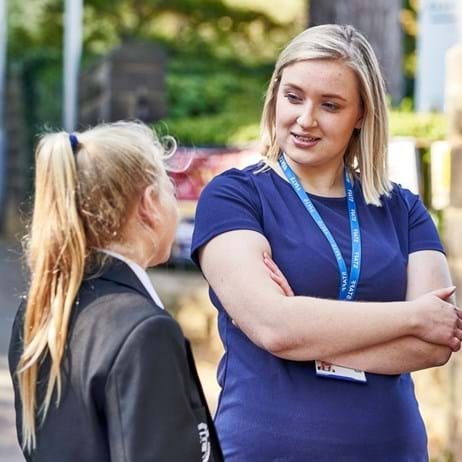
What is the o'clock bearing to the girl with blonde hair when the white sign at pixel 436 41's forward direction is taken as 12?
The girl with blonde hair is roughly at 12 o'clock from the white sign.

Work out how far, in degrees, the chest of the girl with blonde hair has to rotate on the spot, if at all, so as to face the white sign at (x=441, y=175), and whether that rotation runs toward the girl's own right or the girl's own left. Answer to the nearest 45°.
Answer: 0° — they already face it

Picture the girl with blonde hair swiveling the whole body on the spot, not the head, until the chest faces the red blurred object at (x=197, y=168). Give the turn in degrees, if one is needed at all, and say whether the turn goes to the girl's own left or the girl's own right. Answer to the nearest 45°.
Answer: approximately 45° to the girl's own left

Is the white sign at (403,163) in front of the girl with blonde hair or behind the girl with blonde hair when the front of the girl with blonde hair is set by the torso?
in front

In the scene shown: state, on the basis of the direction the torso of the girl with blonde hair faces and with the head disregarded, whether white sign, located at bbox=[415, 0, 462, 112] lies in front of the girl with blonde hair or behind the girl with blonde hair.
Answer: in front

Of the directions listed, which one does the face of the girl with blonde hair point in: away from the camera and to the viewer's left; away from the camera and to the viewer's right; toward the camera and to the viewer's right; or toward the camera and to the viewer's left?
away from the camera and to the viewer's right

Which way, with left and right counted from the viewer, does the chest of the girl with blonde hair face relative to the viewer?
facing away from the viewer and to the right of the viewer

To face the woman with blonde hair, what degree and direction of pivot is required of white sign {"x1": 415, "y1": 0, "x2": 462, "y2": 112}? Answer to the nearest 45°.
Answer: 0° — it already faces them

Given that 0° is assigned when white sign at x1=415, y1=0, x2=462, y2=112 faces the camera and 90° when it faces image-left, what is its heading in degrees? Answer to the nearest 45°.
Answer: approximately 0°

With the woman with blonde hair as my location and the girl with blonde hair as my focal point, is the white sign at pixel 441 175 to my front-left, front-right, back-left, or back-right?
back-right

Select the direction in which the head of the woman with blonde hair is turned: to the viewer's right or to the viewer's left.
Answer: to the viewer's left

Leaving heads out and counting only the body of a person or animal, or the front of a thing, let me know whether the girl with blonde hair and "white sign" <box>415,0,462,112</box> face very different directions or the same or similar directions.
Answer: very different directions

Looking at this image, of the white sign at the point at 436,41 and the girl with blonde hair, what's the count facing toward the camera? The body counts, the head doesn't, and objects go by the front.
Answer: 1
